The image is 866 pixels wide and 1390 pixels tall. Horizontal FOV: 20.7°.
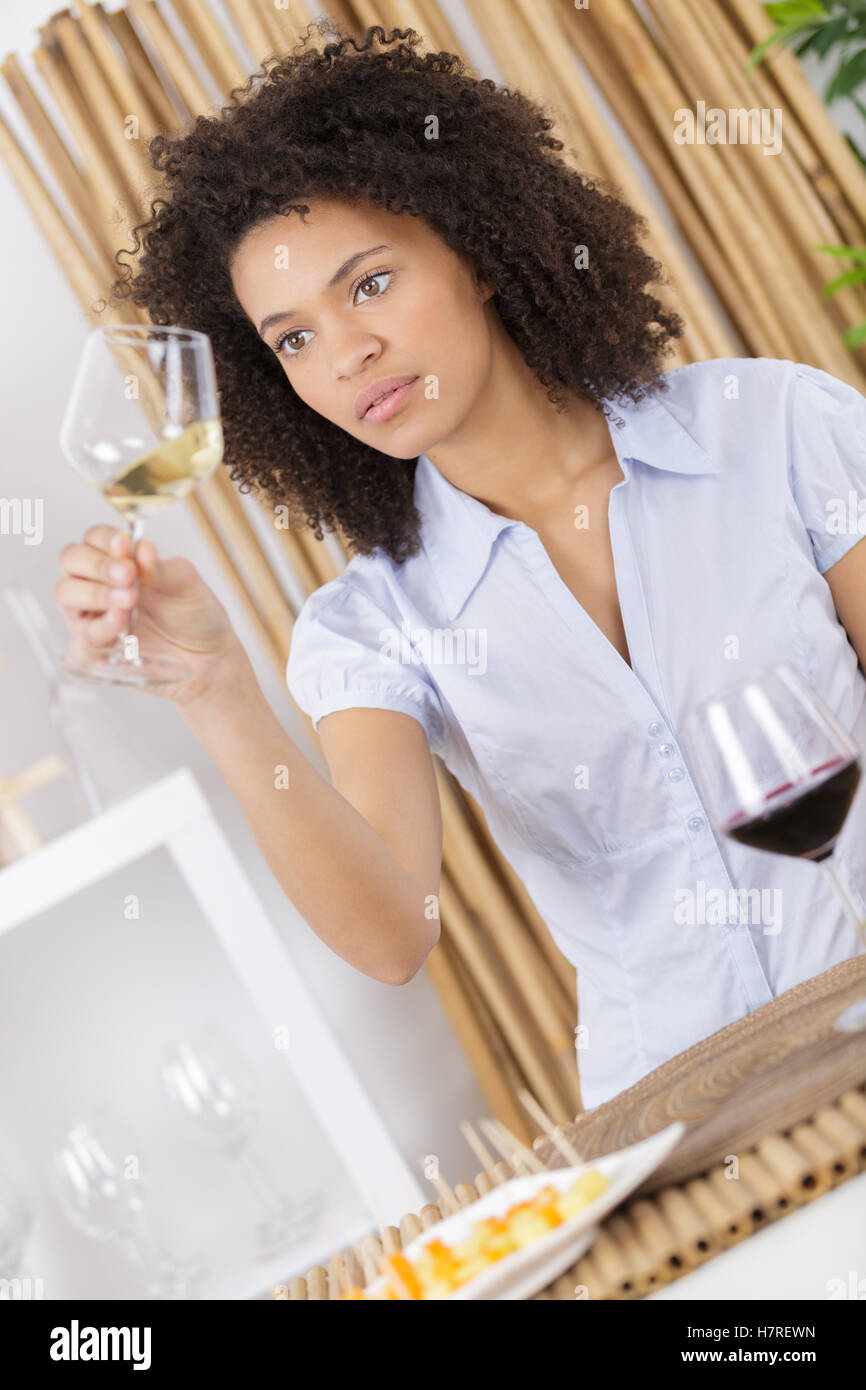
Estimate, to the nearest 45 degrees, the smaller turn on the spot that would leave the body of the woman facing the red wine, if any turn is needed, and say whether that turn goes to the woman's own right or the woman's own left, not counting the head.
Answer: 0° — they already face it

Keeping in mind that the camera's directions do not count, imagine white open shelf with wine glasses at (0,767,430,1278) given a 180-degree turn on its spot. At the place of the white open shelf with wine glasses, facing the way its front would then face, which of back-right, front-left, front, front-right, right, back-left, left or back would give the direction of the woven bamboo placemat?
back

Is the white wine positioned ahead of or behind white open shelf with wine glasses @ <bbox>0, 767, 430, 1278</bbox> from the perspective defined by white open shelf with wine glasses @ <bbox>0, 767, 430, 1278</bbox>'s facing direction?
ahead

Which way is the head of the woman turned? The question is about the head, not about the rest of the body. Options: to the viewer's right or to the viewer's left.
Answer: to the viewer's left

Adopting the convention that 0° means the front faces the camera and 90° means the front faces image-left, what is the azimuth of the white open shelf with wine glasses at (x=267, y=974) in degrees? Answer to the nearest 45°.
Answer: approximately 0°

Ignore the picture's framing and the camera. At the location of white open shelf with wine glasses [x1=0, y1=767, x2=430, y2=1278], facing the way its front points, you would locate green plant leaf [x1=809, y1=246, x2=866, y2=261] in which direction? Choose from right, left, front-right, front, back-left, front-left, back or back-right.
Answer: left

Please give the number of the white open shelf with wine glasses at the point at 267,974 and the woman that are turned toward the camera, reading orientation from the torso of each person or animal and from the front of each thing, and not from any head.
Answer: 2

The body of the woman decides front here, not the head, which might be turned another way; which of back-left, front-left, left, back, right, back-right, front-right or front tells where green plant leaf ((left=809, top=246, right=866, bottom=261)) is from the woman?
back-left
